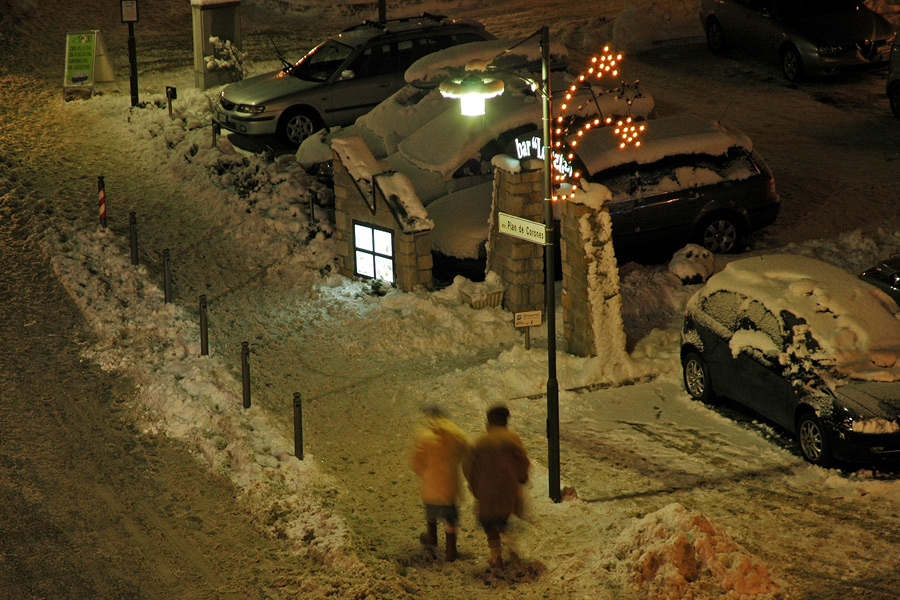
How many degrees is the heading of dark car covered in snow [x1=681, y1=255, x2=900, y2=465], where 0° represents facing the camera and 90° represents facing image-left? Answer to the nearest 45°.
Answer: approximately 315°

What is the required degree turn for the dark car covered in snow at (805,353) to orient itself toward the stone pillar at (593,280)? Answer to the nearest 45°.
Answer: approximately 180°

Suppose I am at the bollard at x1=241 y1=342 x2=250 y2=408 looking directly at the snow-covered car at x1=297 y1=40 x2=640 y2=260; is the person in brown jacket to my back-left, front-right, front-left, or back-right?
back-right

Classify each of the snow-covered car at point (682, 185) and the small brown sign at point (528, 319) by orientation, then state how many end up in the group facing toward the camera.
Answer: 1

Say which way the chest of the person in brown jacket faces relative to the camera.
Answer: away from the camera

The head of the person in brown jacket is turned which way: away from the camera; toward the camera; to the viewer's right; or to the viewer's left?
away from the camera

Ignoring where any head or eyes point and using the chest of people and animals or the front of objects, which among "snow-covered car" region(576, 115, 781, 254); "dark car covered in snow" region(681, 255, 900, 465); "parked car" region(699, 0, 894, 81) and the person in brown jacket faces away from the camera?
the person in brown jacket

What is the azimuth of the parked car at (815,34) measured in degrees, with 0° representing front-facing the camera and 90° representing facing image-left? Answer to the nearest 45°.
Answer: approximately 315°

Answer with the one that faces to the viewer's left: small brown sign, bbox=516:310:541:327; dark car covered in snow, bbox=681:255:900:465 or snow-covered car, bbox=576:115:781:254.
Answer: the snow-covered car

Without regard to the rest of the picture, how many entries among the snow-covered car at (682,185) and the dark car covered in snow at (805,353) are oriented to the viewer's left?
1

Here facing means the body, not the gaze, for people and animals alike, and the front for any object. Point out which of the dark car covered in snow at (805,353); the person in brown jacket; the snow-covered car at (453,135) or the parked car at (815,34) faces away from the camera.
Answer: the person in brown jacket

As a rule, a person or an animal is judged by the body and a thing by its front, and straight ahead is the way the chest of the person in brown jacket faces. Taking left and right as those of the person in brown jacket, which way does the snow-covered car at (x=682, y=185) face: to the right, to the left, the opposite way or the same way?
to the left
